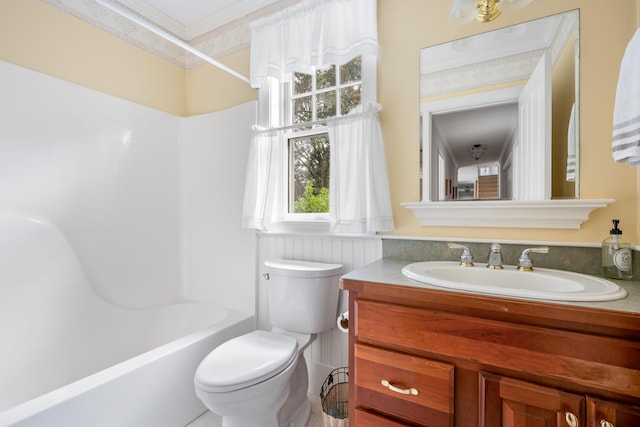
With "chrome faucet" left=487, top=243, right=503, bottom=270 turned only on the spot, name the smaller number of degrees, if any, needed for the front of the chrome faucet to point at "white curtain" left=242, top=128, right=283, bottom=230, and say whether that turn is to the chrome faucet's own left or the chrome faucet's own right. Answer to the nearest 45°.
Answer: approximately 90° to the chrome faucet's own right

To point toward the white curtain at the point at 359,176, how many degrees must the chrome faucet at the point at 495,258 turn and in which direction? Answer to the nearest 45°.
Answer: approximately 90° to its right

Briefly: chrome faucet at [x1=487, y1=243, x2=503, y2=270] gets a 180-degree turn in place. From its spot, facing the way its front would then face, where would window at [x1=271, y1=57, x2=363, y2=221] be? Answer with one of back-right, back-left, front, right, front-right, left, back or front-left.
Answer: left

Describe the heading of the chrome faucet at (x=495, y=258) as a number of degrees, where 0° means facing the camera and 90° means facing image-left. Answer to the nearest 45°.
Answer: approximately 0°

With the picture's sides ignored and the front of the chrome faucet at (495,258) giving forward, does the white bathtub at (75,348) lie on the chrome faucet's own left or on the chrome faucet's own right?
on the chrome faucet's own right

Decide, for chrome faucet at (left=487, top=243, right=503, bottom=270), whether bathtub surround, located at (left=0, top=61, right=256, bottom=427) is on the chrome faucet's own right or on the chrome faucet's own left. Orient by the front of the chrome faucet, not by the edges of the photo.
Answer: on the chrome faucet's own right
